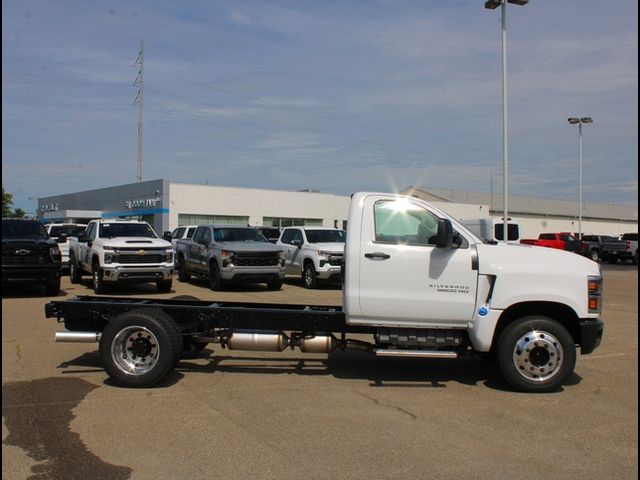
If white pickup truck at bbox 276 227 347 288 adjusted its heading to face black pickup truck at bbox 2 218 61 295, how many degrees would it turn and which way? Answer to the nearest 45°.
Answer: approximately 90° to its right

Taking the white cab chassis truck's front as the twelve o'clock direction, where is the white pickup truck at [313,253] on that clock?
The white pickup truck is roughly at 9 o'clock from the white cab chassis truck.

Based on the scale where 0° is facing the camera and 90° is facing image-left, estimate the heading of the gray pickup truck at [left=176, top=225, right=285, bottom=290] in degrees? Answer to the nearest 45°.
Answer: approximately 315°

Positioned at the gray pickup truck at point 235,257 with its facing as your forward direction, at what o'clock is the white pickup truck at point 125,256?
The white pickup truck is roughly at 4 o'clock from the gray pickup truck.

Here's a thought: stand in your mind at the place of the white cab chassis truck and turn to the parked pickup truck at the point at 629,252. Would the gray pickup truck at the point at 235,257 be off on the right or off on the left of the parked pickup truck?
left

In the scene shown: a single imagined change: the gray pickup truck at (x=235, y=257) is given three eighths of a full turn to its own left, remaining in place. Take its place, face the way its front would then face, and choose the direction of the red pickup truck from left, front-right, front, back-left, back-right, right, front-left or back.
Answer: front-right

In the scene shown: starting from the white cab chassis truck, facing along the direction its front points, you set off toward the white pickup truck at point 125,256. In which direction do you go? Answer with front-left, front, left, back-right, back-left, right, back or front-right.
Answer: back-left

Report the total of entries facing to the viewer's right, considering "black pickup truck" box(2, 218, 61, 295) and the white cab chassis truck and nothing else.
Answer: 1

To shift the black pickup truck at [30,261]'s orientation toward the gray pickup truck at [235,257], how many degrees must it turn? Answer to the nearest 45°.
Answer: approximately 90° to its left

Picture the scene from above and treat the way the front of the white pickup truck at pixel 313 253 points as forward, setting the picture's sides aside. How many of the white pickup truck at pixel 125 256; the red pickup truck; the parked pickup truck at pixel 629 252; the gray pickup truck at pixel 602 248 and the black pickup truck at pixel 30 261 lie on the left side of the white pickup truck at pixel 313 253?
3

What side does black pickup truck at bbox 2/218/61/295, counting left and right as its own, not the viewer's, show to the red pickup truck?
left

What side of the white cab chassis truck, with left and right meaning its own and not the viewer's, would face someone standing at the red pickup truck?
left

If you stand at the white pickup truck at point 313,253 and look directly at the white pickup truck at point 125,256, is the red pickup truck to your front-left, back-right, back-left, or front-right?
back-right
